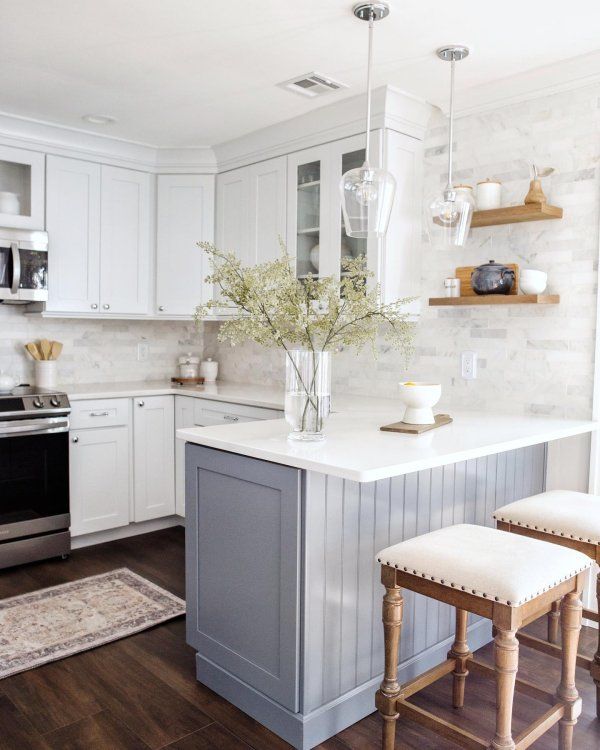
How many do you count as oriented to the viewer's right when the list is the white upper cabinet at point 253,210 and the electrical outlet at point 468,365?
0

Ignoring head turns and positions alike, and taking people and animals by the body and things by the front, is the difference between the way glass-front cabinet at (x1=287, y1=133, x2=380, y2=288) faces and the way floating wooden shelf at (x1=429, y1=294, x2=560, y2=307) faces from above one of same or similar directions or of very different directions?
same or similar directions

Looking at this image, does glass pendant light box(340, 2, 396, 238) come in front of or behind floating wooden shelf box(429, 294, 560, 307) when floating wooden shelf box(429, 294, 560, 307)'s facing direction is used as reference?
in front

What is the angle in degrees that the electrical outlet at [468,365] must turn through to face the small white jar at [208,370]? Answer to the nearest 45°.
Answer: approximately 90° to its right

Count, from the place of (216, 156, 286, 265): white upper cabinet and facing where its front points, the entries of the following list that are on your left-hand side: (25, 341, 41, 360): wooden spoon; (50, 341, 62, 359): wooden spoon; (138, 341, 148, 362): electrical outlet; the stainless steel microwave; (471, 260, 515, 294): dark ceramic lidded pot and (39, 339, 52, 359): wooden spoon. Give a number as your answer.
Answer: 1

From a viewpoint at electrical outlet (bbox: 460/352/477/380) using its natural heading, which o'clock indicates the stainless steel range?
The stainless steel range is roughly at 1 o'clock from the electrical outlet.

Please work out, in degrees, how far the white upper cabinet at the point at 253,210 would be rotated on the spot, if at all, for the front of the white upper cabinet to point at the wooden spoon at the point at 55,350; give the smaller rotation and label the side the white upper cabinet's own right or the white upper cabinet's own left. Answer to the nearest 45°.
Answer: approximately 45° to the white upper cabinet's own right

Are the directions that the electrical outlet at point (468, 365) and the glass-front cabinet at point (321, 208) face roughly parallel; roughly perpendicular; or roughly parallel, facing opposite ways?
roughly parallel

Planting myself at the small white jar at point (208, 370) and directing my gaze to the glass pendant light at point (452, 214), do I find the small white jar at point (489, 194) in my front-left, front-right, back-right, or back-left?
front-left

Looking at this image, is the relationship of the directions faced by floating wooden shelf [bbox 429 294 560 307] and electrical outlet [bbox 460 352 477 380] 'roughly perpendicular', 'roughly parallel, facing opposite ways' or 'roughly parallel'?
roughly parallel

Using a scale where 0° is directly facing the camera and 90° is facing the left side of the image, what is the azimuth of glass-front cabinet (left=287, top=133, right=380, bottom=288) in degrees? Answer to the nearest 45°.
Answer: approximately 45°

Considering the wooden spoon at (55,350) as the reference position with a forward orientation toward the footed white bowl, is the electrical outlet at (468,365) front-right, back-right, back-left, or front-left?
front-left

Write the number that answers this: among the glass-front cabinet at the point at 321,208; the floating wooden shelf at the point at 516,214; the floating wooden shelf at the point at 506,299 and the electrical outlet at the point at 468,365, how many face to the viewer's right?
0

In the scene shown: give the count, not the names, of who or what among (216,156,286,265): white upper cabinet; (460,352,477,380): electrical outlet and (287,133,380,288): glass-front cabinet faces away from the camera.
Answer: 0

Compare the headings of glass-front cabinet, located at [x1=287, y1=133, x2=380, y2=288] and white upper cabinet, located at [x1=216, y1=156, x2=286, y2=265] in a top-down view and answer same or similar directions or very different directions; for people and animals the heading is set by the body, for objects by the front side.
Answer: same or similar directions

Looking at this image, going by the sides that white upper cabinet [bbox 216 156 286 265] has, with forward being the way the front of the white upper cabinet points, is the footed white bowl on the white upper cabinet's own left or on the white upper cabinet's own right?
on the white upper cabinet's own left

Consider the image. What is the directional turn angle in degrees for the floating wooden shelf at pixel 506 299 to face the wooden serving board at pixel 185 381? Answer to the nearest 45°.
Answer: approximately 90° to its right
